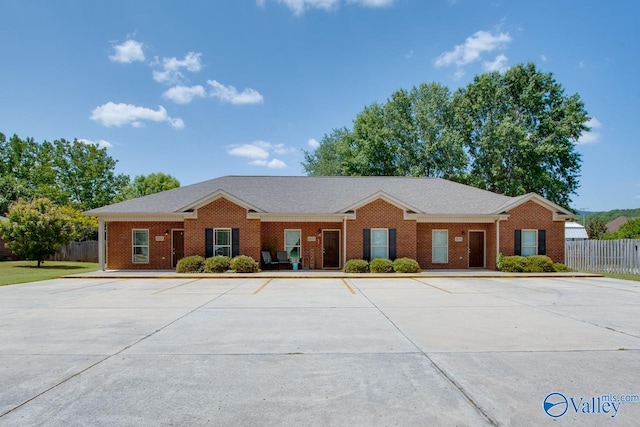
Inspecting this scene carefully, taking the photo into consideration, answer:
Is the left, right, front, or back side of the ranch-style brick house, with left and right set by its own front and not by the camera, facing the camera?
front

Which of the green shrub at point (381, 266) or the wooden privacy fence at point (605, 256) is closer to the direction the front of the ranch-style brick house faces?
the green shrub

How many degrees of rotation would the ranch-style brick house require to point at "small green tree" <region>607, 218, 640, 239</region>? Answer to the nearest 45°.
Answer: approximately 135° to its left

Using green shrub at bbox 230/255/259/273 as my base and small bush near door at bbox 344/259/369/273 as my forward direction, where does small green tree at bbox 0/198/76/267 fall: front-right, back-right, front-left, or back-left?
back-left

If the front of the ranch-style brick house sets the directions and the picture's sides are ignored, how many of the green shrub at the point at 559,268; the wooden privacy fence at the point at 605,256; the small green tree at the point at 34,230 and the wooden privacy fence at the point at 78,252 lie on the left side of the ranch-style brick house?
2

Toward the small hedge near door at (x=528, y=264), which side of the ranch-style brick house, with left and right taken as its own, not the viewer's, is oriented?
left

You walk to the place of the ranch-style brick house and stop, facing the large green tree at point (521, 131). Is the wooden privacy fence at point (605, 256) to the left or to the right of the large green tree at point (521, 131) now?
right

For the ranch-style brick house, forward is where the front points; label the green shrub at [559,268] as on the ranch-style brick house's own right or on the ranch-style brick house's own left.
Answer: on the ranch-style brick house's own left

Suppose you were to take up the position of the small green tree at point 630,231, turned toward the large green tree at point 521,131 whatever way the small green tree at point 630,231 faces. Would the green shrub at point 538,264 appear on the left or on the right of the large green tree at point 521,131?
left

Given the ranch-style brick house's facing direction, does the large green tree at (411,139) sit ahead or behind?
behind
